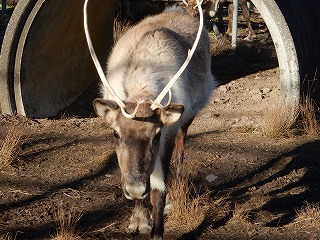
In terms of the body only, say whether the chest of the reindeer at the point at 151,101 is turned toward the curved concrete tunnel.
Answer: no

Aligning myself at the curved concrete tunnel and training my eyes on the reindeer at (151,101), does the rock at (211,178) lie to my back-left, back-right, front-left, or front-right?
front-left

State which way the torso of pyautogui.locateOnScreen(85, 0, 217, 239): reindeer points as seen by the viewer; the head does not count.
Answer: toward the camera

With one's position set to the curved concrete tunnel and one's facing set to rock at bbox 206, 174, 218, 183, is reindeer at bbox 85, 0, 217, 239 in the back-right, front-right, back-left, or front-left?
front-right
